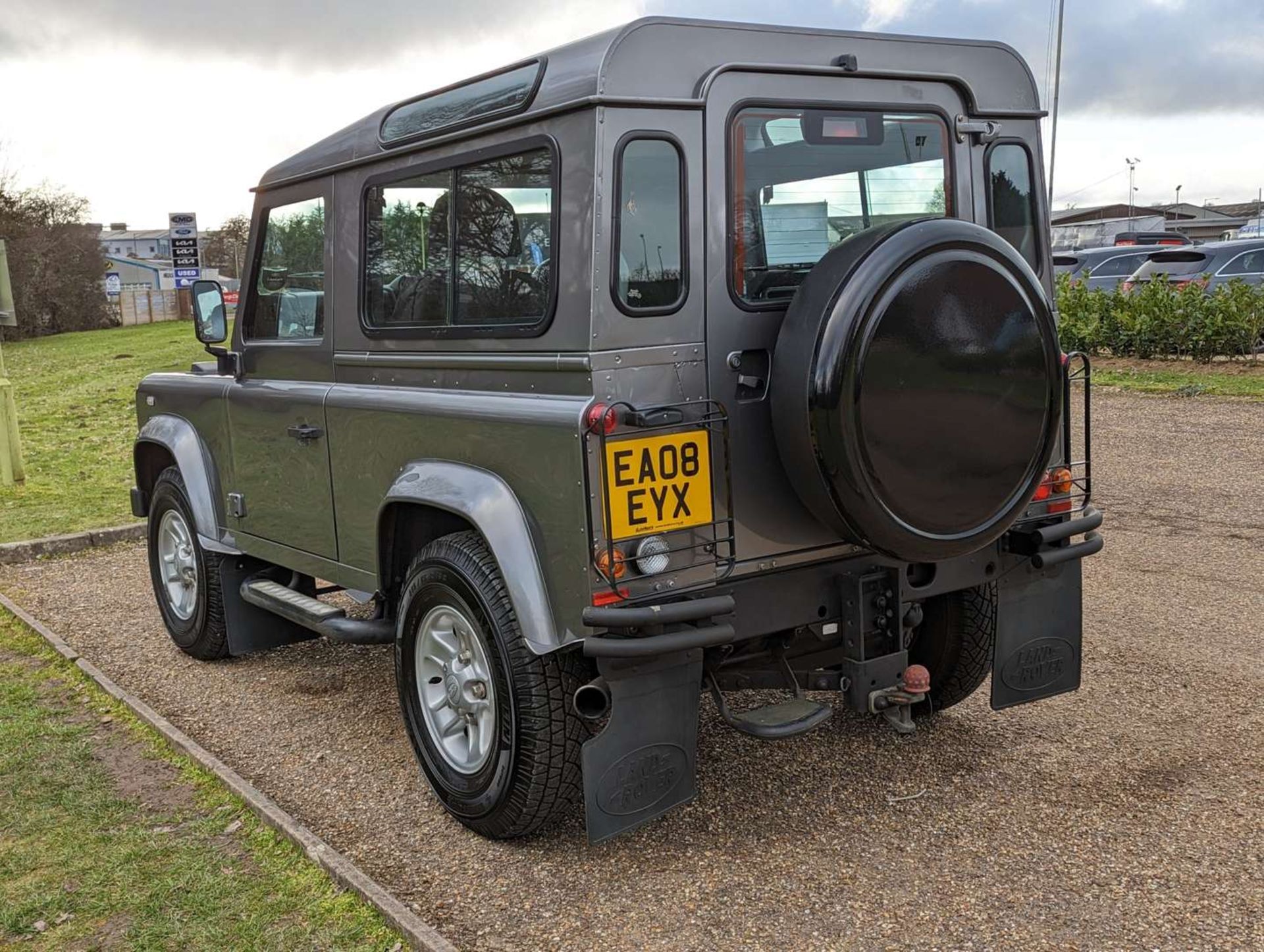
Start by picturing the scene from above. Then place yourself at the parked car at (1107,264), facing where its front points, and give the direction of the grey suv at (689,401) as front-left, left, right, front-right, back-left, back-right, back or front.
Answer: back-right

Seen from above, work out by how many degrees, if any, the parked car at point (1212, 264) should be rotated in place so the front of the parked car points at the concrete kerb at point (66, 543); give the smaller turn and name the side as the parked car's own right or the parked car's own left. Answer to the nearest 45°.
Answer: approximately 180°

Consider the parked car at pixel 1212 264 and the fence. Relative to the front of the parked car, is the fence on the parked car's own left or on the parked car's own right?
on the parked car's own left

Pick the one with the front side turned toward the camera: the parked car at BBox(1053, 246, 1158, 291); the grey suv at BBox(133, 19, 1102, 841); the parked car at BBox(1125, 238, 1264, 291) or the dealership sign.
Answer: the dealership sign

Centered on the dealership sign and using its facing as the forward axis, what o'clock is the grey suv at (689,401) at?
The grey suv is roughly at 12 o'clock from the dealership sign.

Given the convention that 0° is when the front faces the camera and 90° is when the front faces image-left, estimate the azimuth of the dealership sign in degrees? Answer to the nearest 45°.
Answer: approximately 0°

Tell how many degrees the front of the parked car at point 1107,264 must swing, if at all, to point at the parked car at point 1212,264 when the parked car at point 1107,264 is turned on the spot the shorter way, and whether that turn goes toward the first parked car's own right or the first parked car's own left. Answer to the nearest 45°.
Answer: approximately 90° to the first parked car's own right

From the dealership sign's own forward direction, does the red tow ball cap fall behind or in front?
in front

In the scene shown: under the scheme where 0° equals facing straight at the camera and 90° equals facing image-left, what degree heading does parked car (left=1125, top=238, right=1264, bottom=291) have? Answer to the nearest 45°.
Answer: approximately 225°

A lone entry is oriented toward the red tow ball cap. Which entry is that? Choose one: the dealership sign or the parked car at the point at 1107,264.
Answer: the dealership sign

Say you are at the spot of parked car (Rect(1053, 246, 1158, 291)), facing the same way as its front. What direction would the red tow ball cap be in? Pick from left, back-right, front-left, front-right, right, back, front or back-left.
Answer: back-right

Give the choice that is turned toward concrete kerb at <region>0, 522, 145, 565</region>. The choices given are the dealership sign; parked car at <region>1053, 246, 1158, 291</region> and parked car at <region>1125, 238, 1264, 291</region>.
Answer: the dealership sign

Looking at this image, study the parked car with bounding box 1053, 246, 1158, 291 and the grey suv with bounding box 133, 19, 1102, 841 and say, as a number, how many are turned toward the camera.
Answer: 0

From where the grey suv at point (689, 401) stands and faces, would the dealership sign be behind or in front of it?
in front

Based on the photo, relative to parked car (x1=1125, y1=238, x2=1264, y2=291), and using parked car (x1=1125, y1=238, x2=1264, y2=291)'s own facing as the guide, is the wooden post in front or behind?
behind

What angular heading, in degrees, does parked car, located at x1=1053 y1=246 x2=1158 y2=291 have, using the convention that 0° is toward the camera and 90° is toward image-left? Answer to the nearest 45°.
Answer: approximately 225°

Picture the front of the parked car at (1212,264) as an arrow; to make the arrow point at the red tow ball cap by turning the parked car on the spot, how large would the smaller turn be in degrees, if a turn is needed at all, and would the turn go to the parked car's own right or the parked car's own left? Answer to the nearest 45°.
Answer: approximately 135° to the parked car's own right

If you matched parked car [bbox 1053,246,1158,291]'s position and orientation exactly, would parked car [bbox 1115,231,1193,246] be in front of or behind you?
in front

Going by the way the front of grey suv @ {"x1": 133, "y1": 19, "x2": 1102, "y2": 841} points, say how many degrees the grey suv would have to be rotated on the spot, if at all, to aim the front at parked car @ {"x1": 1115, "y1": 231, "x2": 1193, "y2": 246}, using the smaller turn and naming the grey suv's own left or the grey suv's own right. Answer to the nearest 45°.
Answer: approximately 90° to the grey suv's own right
